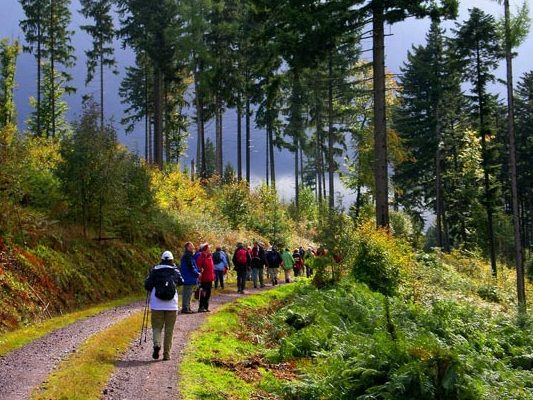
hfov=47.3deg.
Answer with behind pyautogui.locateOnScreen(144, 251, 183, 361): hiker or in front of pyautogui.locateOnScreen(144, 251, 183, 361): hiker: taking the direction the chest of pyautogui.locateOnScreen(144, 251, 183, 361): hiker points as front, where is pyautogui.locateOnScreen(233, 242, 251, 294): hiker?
in front

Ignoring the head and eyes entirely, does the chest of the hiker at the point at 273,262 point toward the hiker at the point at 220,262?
no

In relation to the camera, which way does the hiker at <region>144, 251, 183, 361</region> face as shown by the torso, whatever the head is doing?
away from the camera

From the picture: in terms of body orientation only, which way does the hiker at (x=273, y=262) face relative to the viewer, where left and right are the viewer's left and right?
facing away from the viewer

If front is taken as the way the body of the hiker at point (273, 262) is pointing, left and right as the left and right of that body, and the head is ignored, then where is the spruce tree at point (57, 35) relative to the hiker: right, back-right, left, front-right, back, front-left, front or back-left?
front-left

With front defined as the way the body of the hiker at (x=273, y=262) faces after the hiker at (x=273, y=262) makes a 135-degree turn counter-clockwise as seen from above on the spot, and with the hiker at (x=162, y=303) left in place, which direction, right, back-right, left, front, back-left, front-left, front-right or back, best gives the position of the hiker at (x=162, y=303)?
front-left

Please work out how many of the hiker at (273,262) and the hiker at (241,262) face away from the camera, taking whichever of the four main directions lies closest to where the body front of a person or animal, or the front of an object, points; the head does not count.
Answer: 2

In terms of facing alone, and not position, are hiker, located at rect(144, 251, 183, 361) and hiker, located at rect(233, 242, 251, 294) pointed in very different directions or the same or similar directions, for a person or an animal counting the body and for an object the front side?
same or similar directions

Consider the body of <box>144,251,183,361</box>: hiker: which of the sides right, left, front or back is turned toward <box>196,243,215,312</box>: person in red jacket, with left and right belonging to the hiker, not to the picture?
front

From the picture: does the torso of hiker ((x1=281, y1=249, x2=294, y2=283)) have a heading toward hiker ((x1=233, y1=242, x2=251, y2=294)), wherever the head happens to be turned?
no

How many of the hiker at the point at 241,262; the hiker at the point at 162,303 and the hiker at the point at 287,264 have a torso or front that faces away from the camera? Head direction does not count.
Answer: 3

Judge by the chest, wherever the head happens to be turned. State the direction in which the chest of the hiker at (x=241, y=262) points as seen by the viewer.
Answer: away from the camera

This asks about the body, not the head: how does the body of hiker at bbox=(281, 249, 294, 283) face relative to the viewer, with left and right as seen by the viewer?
facing away from the viewer

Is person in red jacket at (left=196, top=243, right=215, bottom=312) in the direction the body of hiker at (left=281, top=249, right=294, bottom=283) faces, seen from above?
no

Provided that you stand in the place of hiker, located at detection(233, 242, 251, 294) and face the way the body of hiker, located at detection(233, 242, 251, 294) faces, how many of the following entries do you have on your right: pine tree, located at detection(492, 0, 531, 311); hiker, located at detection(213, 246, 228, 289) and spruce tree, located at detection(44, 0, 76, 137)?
1

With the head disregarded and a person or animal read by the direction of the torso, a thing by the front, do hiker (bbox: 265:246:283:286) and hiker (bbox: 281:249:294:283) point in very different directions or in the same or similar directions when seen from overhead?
same or similar directions

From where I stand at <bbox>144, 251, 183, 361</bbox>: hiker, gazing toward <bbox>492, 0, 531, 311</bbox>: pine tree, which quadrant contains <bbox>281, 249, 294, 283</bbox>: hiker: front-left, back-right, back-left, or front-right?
front-left
